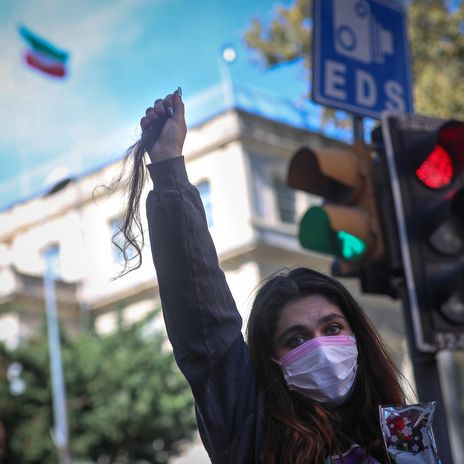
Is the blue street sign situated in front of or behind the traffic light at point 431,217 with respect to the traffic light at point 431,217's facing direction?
behind

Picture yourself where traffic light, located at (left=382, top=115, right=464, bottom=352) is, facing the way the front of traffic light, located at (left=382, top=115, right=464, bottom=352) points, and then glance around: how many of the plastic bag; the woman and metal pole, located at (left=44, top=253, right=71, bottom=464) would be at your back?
1

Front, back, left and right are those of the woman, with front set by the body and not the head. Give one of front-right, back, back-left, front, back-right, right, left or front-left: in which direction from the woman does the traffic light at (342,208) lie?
back-left

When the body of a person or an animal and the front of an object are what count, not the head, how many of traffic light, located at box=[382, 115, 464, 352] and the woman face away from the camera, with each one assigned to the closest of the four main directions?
0

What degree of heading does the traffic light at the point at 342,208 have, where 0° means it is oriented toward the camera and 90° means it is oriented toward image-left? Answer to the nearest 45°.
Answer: approximately 45°

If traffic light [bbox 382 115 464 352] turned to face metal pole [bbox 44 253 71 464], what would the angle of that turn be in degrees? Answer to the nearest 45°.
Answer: approximately 180°

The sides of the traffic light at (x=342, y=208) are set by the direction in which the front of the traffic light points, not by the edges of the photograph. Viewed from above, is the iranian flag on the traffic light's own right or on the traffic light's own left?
on the traffic light's own right

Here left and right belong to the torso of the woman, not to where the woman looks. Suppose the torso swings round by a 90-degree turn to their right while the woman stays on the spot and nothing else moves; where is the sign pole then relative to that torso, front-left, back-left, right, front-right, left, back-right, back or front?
back-right

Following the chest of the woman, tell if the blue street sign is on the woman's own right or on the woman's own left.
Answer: on the woman's own left

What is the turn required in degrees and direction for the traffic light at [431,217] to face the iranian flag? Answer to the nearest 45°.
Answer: approximately 180°

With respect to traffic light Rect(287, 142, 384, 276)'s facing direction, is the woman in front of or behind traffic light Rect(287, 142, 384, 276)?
in front

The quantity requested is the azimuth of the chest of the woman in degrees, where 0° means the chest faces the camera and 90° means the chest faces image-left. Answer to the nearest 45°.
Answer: approximately 315°

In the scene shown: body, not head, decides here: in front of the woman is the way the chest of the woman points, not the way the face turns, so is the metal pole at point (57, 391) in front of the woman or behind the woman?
behind

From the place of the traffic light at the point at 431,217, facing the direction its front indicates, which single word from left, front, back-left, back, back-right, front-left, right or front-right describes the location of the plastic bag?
front-right

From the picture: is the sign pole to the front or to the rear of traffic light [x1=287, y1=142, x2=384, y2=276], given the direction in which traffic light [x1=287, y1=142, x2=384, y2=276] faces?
to the rear

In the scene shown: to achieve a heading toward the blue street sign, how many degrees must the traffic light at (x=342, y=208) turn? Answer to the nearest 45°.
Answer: approximately 135° to its right
